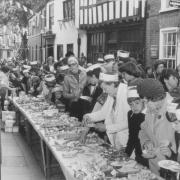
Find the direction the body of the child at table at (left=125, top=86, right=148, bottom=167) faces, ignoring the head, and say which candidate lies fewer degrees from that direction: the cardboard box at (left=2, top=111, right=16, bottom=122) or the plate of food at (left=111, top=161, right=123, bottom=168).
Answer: the plate of food

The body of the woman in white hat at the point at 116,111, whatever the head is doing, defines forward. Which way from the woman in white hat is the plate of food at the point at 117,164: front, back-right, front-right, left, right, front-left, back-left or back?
front-left

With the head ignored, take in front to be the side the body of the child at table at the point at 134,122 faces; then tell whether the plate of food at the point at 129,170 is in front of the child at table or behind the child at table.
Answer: in front

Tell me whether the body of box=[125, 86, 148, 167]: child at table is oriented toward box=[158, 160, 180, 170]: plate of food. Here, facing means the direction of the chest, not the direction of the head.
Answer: no

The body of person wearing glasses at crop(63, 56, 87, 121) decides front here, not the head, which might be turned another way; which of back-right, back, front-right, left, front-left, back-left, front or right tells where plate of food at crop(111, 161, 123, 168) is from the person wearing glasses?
front

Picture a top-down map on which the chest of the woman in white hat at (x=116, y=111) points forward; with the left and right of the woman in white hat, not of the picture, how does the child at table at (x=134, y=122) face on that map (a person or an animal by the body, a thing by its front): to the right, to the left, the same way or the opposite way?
the same way

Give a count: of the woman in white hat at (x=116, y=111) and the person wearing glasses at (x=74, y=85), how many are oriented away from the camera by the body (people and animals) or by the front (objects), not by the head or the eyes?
0

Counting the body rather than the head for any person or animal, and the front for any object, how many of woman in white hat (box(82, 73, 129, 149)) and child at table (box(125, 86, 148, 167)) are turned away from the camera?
0

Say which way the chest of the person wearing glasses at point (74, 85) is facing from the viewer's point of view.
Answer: toward the camera

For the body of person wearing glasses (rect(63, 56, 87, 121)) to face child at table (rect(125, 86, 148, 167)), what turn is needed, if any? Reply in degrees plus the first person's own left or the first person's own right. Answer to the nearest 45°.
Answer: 0° — they already face them

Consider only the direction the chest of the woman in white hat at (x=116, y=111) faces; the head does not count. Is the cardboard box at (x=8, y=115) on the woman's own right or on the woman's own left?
on the woman's own right

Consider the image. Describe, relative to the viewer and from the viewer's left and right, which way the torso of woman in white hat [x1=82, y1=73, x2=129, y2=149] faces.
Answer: facing the viewer and to the left of the viewer
